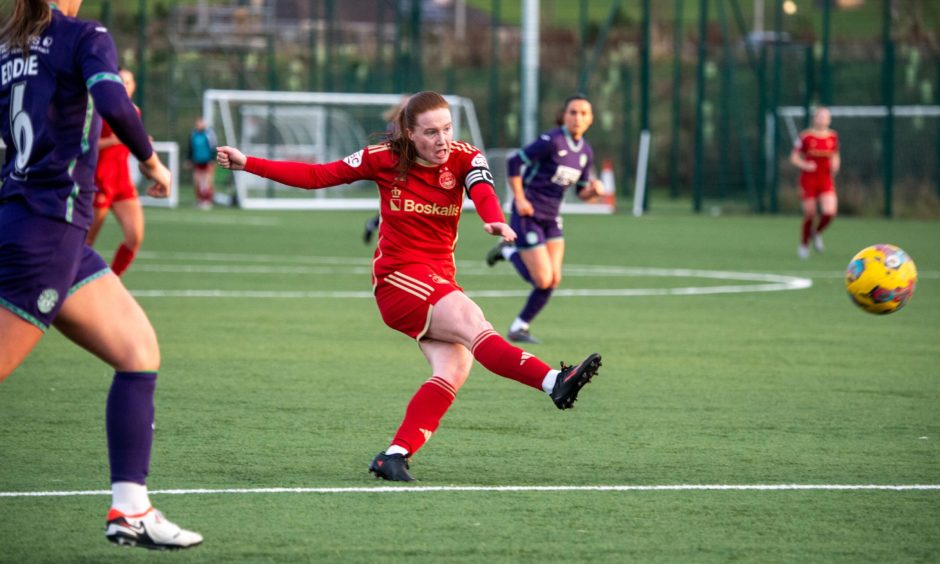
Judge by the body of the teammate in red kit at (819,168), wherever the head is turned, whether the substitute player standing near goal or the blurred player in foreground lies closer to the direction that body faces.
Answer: the blurred player in foreground

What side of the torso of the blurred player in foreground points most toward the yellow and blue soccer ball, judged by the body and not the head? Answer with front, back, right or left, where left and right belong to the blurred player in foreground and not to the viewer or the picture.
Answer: front

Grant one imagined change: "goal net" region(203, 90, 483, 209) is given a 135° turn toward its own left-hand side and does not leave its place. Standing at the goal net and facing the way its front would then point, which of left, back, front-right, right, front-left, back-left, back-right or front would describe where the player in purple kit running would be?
back-right

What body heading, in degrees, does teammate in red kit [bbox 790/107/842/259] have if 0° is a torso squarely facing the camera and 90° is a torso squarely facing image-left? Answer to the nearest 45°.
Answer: approximately 0°

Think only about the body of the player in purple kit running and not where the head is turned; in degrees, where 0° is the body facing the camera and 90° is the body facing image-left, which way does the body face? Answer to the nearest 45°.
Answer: approximately 315°

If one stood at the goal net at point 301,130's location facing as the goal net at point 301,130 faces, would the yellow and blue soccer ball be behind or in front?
in front

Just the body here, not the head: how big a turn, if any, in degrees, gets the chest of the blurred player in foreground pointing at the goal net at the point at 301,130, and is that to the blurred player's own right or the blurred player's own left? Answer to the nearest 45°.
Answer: approximately 45° to the blurred player's own left

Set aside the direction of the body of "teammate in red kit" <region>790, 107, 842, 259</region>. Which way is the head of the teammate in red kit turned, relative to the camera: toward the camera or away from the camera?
toward the camera

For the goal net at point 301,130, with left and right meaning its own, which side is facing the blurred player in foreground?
front

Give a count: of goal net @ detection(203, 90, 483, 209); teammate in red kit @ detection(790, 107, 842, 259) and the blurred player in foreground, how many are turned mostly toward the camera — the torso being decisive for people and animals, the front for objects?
2

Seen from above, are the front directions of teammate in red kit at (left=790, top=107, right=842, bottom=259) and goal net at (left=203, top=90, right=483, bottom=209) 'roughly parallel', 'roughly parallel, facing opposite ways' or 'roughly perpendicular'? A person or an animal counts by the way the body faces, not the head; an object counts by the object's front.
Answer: roughly parallel

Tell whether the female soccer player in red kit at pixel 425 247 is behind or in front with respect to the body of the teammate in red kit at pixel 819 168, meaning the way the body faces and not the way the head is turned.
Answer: in front

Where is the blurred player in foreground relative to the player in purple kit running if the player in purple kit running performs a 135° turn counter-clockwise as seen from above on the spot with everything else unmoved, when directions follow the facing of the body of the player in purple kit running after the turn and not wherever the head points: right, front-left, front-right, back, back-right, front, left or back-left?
back

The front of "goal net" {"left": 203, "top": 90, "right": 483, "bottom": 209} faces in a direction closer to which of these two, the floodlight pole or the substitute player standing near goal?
the substitute player standing near goal

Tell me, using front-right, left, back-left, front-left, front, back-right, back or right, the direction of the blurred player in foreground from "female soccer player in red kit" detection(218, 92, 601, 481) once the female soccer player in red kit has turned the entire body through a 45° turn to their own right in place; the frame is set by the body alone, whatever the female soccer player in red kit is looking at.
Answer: front-right

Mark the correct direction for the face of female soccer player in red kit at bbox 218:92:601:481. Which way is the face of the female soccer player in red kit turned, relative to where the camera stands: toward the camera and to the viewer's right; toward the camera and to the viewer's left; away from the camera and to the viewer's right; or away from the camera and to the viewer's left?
toward the camera and to the viewer's right

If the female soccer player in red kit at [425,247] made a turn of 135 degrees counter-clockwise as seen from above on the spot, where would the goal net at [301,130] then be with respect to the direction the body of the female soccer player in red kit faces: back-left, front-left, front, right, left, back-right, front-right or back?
front

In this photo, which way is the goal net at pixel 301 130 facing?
toward the camera

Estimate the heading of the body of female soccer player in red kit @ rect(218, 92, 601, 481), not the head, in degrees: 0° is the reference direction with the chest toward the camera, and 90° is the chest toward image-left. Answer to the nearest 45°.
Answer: approximately 315°

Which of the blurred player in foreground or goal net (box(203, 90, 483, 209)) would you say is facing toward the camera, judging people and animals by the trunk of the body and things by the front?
the goal net

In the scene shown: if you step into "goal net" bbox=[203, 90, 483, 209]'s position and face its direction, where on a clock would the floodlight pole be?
The floodlight pole is roughly at 9 o'clock from the goal net.

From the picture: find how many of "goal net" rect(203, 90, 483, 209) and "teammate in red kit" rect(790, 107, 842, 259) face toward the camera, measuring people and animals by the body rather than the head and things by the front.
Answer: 2
